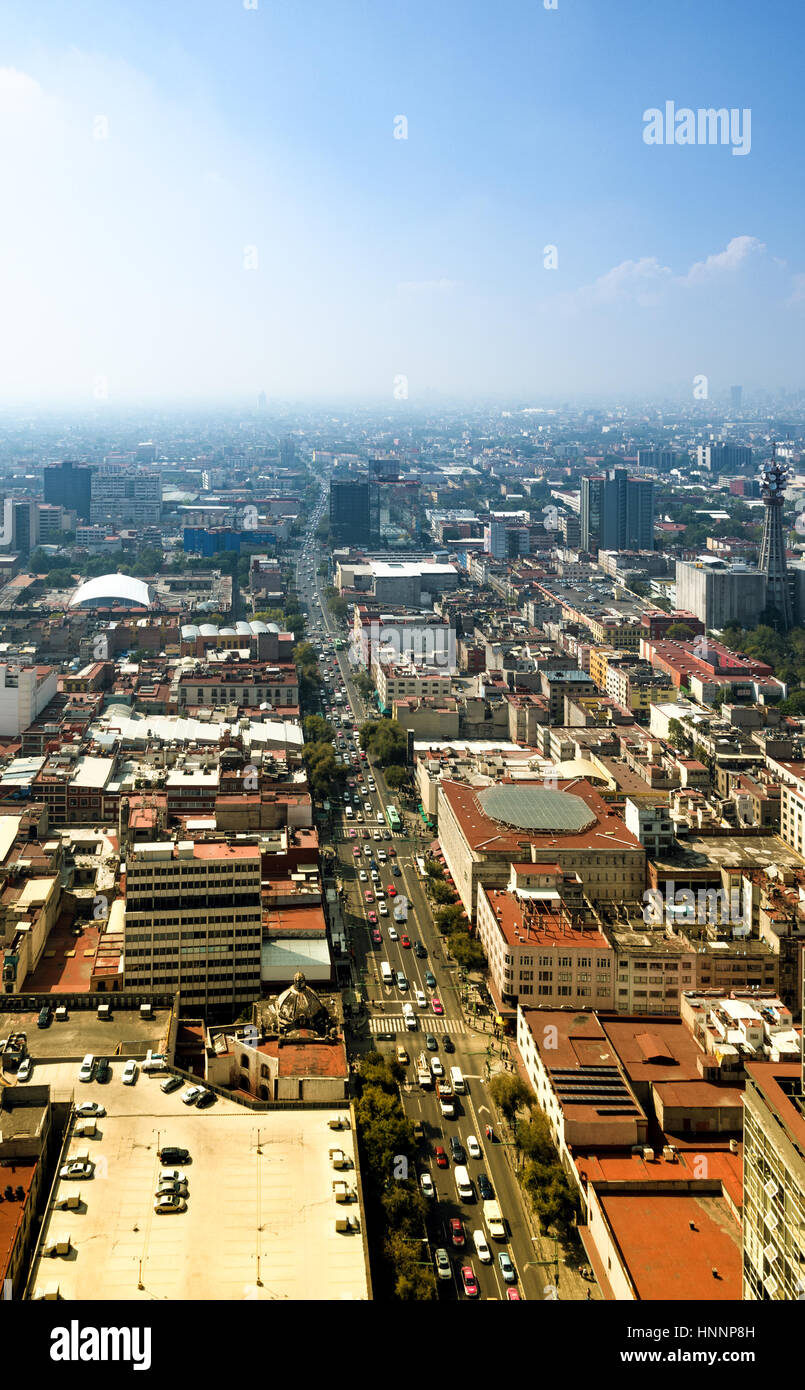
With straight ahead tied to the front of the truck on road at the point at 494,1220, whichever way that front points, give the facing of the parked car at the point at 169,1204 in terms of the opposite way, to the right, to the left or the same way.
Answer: to the left
